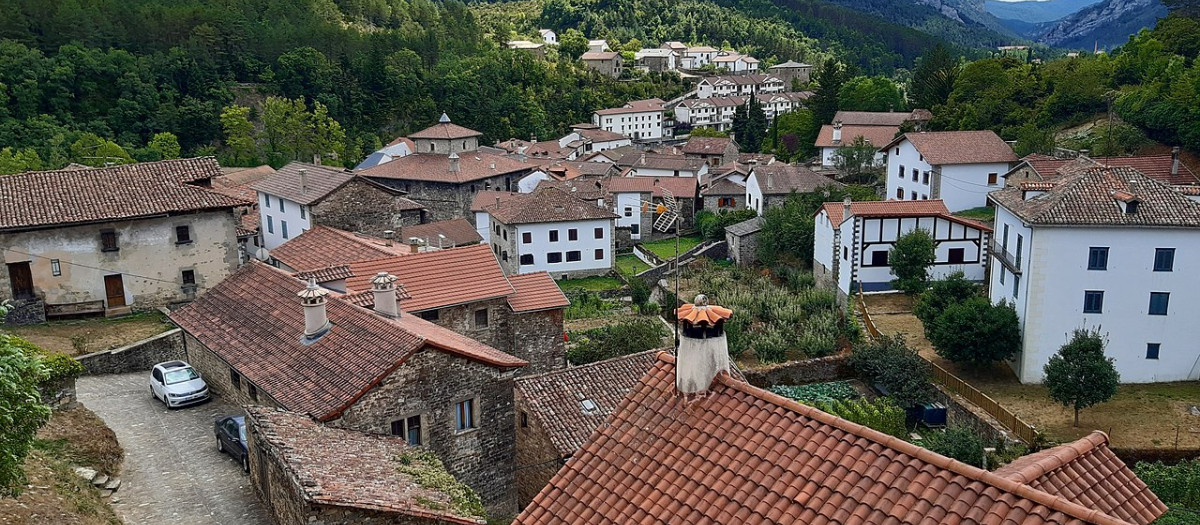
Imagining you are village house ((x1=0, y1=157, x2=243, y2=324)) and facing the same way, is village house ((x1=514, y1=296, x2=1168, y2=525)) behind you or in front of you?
in front

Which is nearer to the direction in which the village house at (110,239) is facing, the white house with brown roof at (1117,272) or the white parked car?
the white parked car

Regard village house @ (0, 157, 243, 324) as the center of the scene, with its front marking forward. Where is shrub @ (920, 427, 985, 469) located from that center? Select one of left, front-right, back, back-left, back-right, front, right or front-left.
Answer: front-left

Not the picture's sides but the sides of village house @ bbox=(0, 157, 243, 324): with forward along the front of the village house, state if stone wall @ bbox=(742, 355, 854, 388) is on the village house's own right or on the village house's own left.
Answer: on the village house's own left

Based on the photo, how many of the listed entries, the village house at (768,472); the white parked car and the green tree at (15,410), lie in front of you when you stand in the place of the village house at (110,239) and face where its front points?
3

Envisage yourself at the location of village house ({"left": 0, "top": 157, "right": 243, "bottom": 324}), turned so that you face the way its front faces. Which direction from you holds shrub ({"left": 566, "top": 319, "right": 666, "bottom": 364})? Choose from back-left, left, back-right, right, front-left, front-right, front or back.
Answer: left

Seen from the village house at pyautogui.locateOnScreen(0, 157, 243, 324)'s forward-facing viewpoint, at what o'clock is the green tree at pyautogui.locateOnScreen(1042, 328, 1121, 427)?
The green tree is roughly at 10 o'clock from the village house.

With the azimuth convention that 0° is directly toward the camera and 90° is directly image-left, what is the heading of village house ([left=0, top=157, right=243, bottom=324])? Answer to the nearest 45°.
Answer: approximately 0°

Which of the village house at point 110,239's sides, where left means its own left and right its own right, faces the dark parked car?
front

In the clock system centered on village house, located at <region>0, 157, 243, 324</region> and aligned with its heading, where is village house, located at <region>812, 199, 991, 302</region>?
village house, located at <region>812, 199, 991, 302</region> is roughly at 9 o'clock from village house, located at <region>0, 157, 243, 324</region>.

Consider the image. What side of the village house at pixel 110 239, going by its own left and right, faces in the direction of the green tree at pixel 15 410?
front

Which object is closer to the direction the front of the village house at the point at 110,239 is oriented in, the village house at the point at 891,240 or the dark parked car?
the dark parked car

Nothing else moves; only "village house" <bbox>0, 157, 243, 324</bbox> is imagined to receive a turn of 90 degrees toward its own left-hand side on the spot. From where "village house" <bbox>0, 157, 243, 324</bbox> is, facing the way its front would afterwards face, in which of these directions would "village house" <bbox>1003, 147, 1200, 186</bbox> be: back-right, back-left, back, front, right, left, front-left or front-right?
front

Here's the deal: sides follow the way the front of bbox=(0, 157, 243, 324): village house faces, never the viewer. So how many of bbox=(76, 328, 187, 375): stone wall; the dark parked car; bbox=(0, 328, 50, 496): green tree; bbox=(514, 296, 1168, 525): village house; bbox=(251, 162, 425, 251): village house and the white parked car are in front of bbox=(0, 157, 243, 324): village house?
5

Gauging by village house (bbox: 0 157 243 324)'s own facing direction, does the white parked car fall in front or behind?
in front
